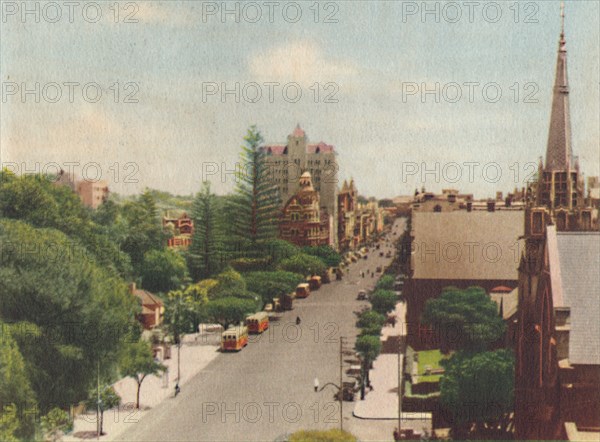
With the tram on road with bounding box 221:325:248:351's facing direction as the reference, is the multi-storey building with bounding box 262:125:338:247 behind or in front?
behind

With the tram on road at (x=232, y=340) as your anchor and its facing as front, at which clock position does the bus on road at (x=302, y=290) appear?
the bus on road at (x=302, y=290) is roughly at 5 o'clock from the tram on road at (x=232, y=340).

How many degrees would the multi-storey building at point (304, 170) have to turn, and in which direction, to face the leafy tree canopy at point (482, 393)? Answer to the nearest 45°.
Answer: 0° — it already faces it

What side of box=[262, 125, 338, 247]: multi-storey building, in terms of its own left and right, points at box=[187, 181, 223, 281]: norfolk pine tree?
right

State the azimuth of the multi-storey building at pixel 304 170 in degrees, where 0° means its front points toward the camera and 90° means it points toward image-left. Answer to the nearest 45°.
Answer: approximately 0°

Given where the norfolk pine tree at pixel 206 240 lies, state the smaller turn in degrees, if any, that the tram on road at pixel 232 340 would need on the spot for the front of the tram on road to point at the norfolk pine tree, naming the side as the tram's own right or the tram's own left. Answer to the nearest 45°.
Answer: approximately 135° to the tram's own right
